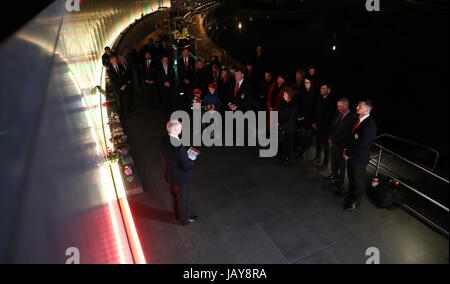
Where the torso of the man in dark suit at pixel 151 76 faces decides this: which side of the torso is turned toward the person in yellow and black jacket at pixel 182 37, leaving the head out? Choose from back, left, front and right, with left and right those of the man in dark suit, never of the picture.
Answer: back

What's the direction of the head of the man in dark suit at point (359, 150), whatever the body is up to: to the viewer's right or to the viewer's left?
to the viewer's left

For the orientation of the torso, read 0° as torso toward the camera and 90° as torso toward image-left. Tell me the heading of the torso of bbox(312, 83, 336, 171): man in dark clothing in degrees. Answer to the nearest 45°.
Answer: approximately 45°

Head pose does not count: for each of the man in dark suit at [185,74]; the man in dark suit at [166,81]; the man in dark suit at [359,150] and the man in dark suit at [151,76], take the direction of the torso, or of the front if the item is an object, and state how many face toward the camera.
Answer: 3

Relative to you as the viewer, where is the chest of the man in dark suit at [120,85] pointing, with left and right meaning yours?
facing the viewer and to the right of the viewer

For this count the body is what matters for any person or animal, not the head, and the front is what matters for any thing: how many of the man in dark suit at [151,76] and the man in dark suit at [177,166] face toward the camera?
1

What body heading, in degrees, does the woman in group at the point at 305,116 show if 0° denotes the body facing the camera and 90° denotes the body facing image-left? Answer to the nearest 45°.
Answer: approximately 45°

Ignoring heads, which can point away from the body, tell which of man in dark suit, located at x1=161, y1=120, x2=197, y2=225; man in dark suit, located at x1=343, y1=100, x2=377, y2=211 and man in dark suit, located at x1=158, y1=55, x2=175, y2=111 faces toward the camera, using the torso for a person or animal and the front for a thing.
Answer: man in dark suit, located at x1=158, y1=55, x2=175, y2=111

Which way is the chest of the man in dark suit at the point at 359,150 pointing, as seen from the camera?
to the viewer's left

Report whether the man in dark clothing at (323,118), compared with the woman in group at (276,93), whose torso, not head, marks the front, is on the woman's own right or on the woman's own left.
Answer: on the woman's own left

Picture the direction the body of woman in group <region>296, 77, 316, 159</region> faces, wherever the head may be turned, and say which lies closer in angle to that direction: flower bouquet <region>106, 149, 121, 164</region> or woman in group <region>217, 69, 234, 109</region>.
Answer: the flower bouquet

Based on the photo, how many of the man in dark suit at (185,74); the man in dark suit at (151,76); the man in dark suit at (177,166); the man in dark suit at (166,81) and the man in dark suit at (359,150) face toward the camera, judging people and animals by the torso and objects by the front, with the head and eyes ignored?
3
